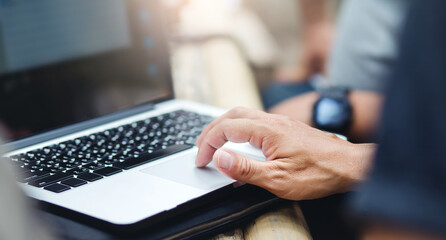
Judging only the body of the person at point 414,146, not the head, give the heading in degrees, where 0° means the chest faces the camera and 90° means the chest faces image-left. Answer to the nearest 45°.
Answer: approximately 90°

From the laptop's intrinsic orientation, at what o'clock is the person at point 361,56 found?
The person is roughly at 10 o'clock from the laptop.

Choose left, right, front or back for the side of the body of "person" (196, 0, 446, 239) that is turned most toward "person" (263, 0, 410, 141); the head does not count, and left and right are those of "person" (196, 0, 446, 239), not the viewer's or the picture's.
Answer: right

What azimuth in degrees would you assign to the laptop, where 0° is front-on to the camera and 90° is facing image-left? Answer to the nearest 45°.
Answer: approximately 315°

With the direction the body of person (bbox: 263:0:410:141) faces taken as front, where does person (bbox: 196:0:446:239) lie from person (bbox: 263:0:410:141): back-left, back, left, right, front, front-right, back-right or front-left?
left

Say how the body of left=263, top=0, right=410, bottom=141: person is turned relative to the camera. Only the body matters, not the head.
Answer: to the viewer's left

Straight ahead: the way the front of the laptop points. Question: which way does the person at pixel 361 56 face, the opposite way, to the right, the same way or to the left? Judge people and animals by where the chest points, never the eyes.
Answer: the opposite way
